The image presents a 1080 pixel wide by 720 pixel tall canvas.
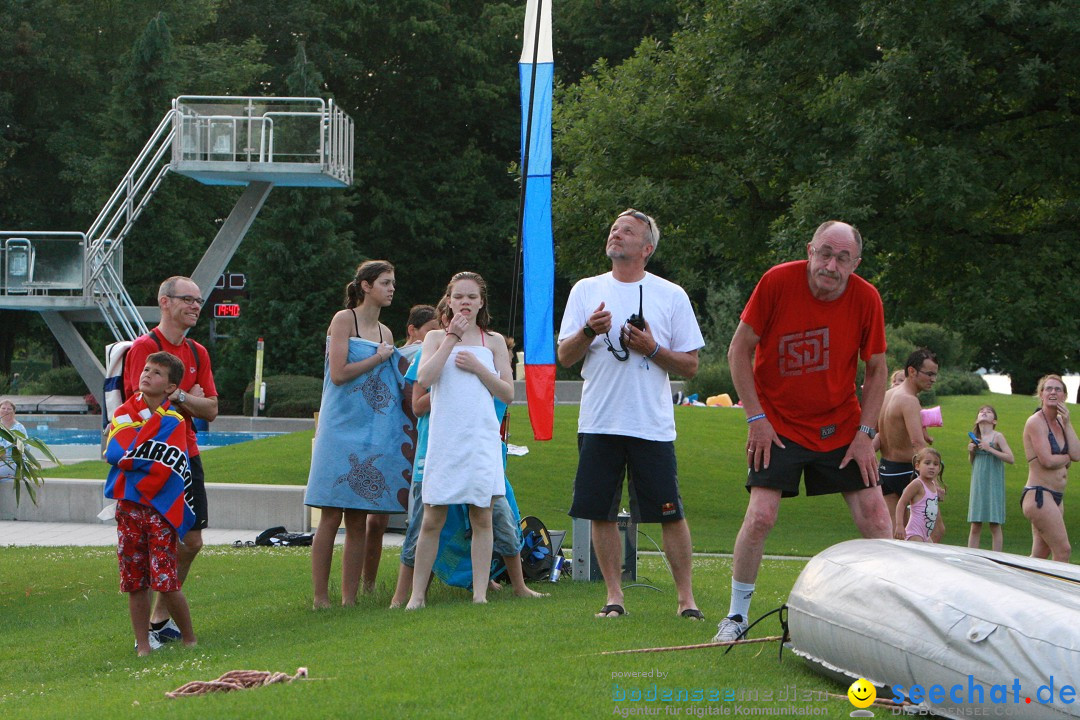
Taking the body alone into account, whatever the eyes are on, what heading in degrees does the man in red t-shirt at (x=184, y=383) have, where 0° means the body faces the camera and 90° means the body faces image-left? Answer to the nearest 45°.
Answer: approximately 315°

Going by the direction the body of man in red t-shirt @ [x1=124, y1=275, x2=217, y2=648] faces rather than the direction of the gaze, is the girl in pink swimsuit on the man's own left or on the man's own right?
on the man's own left

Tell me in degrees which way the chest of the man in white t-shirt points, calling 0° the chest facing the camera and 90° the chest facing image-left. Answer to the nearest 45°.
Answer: approximately 0°

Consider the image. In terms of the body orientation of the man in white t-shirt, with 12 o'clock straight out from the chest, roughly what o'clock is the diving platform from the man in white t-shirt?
The diving platform is roughly at 5 o'clock from the man in white t-shirt.

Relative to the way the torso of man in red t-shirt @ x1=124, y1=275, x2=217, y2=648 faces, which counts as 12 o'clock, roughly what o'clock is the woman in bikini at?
The woman in bikini is roughly at 10 o'clock from the man in red t-shirt.

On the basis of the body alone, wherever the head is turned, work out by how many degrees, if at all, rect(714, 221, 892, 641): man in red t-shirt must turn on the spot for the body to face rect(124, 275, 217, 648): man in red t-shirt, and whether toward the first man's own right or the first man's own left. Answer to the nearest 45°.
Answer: approximately 90° to the first man's own right

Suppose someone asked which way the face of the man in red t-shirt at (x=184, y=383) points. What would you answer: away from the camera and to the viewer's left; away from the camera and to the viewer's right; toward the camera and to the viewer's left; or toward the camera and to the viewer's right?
toward the camera and to the viewer's right
